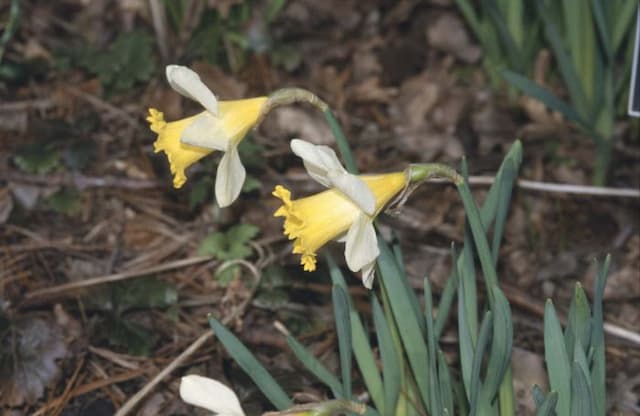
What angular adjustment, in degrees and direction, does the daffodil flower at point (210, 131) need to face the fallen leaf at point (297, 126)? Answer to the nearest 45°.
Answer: approximately 90° to its right

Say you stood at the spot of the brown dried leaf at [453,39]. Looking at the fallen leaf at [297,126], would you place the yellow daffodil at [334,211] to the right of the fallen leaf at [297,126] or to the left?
left

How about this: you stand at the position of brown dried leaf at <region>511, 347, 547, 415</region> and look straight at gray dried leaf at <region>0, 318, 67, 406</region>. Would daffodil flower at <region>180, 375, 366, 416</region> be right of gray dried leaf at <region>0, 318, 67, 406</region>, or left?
left

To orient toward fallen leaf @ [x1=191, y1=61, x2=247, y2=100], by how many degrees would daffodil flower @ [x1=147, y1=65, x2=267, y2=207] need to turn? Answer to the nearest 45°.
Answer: approximately 90° to its right

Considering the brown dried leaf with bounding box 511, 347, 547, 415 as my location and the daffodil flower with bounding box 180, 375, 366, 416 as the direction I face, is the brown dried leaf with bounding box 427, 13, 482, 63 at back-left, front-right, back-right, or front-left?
back-right

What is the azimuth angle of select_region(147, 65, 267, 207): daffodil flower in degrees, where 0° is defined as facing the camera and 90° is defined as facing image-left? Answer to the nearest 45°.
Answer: approximately 90°

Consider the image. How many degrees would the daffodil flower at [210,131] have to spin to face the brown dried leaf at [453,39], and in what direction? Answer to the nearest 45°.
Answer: approximately 135° to its right
